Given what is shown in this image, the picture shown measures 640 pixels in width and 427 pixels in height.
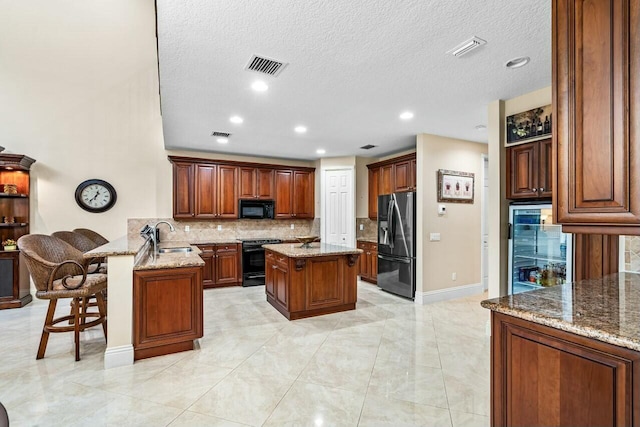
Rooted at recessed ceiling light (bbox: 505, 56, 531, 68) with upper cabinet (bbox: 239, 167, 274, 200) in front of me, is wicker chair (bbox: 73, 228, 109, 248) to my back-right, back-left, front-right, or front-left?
front-left

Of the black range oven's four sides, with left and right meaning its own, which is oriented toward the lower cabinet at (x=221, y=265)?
right

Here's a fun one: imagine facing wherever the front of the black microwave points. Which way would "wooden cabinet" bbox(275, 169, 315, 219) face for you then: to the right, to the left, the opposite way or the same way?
the same way

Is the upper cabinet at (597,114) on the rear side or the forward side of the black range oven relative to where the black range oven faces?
on the forward side

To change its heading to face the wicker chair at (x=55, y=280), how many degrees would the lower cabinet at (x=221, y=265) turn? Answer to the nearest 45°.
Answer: approximately 45° to its right

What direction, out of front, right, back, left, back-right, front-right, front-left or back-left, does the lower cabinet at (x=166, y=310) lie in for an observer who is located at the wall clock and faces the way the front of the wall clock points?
front

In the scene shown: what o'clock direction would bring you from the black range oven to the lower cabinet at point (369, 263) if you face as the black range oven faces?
The lower cabinet is roughly at 9 o'clock from the black range oven.

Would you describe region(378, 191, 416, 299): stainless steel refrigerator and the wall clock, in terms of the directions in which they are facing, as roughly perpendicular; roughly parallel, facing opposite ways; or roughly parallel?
roughly perpendicular

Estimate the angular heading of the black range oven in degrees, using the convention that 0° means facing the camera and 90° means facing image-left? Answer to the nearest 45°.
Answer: approximately 0°

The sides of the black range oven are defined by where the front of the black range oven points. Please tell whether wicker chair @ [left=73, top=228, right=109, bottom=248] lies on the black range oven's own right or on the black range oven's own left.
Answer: on the black range oven's own right

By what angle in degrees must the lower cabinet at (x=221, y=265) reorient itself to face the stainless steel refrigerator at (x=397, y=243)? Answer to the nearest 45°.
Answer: approximately 45° to its left

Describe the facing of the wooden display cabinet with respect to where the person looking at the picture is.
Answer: facing the viewer

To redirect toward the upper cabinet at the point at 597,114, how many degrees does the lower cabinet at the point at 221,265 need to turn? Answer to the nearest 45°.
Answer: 0° — it already faces it

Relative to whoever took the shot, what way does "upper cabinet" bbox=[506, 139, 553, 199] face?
facing the viewer and to the left of the viewer

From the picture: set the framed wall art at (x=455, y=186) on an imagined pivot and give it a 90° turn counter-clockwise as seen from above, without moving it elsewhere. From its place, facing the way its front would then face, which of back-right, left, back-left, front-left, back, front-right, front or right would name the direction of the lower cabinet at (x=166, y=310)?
back

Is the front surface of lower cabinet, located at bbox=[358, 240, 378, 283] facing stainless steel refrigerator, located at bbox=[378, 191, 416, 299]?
no

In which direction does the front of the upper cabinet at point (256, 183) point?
toward the camera

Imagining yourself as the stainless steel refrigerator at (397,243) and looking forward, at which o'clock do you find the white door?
The white door is roughly at 3 o'clock from the stainless steel refrigerator.

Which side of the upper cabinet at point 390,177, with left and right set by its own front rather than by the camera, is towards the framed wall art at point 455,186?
left

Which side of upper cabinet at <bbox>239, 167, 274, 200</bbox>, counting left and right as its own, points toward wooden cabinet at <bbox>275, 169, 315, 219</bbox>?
left

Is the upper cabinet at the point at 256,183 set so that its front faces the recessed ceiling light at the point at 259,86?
yes

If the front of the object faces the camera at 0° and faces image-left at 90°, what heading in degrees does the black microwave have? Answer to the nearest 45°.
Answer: approximately 0°

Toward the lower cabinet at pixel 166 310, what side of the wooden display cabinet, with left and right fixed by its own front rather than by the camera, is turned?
front

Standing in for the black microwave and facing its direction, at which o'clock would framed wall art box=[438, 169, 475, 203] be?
The framed wall art is roughly at 10 o'clock from the black microwave.

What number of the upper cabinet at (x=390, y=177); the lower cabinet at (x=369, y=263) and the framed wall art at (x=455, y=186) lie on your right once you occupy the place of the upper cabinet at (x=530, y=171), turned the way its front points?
3
